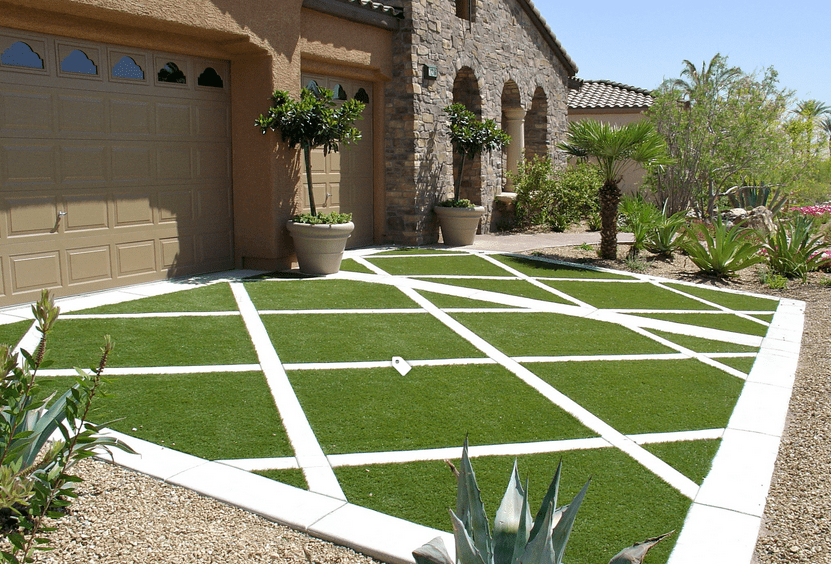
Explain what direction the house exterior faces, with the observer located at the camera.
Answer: facing the viewer and to the right of the viewer

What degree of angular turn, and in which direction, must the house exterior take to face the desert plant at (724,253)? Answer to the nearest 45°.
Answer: approximately 45° to its left

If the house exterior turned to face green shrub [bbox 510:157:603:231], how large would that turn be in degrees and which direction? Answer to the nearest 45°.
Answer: approximately 90° to its left

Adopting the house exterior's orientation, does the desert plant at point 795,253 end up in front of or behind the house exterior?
in front

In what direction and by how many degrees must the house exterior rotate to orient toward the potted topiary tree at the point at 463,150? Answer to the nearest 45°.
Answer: approximately 90° to its left

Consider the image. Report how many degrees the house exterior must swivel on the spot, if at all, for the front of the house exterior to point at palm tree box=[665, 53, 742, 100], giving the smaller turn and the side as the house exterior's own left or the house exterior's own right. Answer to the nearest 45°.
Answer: approximately 45° to the house exterior's own left
